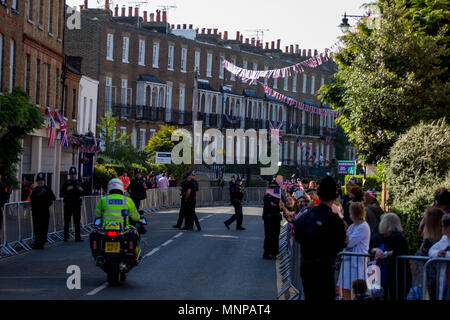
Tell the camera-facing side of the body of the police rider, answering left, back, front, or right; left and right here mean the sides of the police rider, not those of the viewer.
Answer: back

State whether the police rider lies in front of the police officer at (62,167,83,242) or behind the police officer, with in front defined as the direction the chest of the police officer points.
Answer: in front

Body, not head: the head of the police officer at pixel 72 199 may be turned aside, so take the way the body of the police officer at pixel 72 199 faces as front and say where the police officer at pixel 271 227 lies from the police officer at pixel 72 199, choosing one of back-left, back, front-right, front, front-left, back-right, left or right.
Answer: front-left

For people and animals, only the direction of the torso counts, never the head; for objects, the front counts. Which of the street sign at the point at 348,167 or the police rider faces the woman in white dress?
the street sign

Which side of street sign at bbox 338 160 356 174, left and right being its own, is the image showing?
front

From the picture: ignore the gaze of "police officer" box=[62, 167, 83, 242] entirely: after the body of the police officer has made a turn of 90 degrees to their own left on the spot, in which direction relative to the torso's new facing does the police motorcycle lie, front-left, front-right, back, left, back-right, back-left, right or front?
right

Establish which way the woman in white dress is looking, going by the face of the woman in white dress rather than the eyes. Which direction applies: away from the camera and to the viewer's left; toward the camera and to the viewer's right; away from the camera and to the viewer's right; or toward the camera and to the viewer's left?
away from the camera and to the viewer's left

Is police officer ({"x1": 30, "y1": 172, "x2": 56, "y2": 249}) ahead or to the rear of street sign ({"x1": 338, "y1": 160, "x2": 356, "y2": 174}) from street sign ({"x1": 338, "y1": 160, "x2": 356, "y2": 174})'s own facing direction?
ahead

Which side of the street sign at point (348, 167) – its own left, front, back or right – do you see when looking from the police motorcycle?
front

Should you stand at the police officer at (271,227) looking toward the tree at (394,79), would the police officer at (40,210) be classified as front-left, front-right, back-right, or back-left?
back-left

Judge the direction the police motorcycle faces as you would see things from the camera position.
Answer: facing away from the viewer
